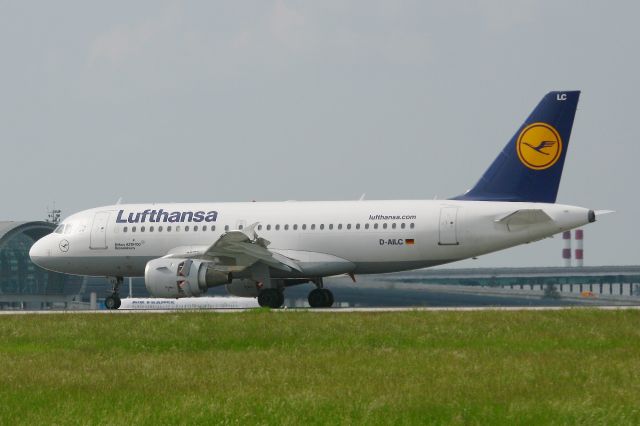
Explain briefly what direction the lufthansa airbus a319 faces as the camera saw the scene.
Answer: facing to the left of the viewer
